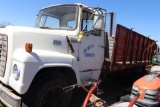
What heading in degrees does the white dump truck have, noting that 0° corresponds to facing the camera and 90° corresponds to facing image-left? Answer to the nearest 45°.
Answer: approximately 45°
